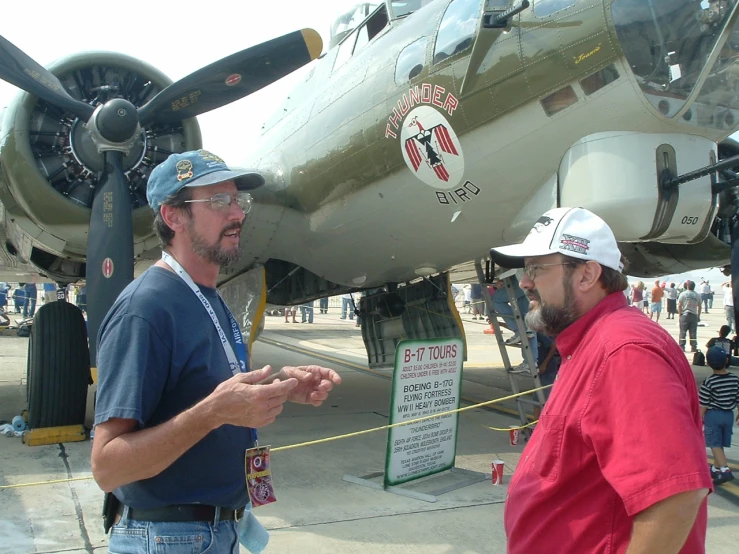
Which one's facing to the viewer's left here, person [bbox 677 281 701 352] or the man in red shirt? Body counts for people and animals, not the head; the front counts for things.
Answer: the man in red shirt

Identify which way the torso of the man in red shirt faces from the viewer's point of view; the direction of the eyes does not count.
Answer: to the viewer's left

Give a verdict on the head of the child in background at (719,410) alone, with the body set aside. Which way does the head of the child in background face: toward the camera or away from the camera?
away from the camera

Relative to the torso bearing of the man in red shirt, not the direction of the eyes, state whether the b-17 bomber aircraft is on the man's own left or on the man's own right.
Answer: on the man's own right

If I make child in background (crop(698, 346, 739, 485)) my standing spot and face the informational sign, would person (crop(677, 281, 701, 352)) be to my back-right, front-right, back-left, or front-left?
back-right

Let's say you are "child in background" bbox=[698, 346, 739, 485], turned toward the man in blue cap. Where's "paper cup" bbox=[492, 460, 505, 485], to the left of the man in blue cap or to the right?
right

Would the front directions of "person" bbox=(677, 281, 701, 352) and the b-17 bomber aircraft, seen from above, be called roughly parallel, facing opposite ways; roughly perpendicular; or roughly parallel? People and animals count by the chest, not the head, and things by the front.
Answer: roughly perpendicular

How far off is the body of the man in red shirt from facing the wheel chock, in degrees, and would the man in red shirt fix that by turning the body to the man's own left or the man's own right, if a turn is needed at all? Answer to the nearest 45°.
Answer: approximately 45° to the man's own right
